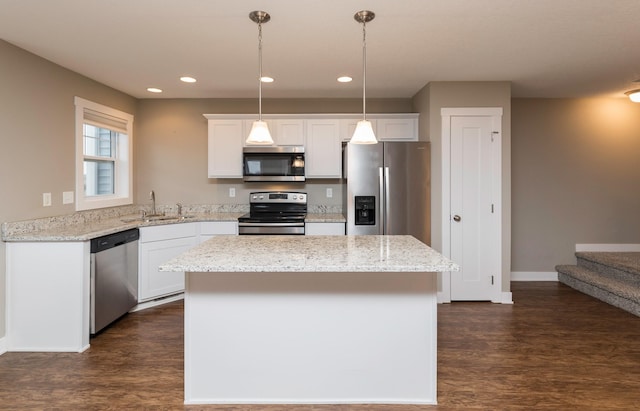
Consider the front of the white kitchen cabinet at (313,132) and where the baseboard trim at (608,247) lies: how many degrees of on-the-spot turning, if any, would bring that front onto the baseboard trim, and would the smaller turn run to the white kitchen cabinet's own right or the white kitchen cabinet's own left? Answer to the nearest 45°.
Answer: approximately 90° to the white kitchen cabinet's own left

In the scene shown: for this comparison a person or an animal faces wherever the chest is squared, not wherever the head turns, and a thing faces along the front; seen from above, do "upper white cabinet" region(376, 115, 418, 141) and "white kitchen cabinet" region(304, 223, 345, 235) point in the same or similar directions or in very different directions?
same or similar directions

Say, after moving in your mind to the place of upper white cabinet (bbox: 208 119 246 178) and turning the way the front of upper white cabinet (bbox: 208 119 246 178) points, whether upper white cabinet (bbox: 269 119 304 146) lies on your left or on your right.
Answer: on your left

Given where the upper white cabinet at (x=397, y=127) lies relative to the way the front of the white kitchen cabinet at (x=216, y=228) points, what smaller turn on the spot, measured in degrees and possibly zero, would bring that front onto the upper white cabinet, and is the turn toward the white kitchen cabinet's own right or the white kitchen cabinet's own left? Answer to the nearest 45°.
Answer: approximately 90° to the white kitchen cabinet's own left

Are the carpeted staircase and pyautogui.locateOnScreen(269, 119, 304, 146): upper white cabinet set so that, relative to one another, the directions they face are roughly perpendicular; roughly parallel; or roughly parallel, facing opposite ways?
roughly perpendicular

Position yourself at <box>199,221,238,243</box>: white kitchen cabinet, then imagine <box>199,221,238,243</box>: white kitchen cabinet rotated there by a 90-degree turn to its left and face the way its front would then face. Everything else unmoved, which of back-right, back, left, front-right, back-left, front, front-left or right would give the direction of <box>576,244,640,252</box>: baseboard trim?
front

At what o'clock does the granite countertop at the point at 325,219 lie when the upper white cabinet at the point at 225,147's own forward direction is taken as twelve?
The granite countertop is roughly at 10 o'clock from the upper white cabinet.

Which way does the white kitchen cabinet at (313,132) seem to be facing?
toward the camera

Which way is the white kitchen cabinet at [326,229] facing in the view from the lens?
facing the viewer

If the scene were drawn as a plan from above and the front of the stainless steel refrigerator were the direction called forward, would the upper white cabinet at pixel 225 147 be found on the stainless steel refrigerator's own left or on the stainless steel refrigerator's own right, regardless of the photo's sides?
on the stainless steel refrigerator's own right

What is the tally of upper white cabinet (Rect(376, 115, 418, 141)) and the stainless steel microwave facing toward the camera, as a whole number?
2

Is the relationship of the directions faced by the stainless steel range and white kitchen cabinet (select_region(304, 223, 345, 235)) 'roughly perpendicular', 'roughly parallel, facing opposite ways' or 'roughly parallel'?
roughly parallel

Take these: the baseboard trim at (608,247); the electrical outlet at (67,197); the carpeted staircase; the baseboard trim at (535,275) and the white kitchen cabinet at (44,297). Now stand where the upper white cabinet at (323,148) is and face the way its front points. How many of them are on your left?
3

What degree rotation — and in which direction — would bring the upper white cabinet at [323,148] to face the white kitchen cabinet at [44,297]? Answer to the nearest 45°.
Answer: approximately 45° to its right

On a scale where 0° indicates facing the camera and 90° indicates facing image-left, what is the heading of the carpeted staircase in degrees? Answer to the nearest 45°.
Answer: approximately 45°

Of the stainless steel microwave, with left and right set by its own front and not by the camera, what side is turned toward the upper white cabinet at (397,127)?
left
